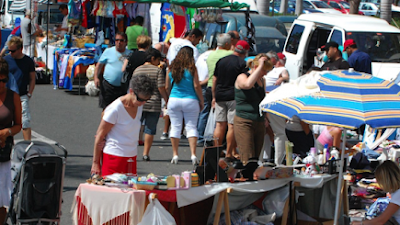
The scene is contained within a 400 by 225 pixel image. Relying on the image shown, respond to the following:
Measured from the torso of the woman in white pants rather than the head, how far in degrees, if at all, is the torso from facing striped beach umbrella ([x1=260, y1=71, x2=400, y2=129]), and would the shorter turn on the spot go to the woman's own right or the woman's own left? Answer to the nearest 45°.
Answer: approximately 135° to the woman's own right

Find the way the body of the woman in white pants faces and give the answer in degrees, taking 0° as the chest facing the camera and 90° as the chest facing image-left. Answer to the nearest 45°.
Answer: approximately 180°

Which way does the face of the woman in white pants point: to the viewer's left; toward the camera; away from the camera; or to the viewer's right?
away from the camera

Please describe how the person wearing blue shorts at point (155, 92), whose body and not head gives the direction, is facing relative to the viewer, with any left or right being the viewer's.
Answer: facing away from the viewer and to the right of the viewer

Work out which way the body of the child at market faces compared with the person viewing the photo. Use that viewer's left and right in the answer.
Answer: facing to the left of the viewer

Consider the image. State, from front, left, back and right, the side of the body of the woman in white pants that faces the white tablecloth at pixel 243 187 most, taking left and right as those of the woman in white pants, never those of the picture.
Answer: back

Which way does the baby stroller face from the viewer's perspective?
away from the camera

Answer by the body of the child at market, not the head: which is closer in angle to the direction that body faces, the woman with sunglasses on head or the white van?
the woman with sunglasses on head
